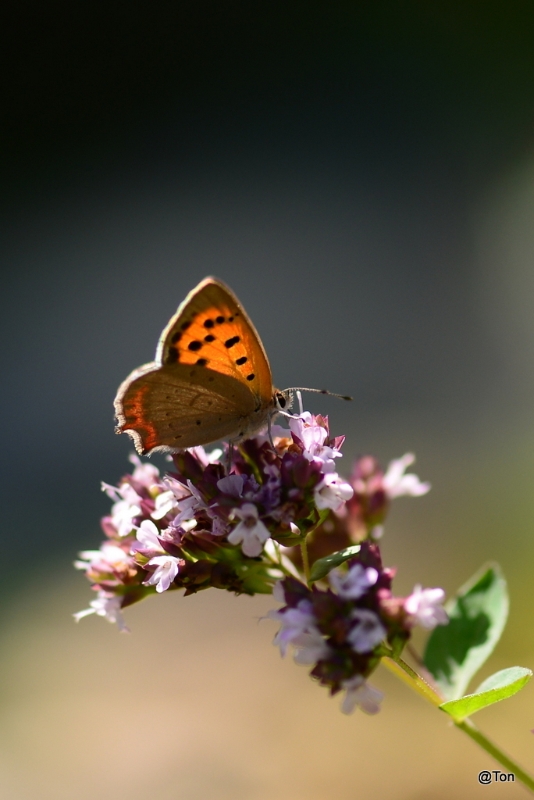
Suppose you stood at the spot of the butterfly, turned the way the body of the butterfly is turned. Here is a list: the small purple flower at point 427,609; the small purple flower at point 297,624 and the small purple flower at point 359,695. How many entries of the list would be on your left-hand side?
0

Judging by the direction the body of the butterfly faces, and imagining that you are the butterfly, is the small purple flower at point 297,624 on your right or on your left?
on your right

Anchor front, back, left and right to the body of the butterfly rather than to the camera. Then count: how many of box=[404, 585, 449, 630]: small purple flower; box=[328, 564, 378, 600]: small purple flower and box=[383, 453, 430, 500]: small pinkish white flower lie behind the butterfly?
0

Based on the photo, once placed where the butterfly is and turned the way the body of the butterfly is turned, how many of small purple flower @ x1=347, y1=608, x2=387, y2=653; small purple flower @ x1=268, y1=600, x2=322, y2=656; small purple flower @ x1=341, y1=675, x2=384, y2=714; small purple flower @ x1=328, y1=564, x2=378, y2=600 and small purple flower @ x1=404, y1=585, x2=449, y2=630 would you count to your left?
0

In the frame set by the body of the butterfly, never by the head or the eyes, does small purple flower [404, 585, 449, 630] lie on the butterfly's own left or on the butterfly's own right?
on the butterfly's own right

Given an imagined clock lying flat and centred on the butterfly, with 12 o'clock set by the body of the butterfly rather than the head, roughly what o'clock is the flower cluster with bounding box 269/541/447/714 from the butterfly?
The flower cluster is roughly at 2 o'clock from the butterfly.

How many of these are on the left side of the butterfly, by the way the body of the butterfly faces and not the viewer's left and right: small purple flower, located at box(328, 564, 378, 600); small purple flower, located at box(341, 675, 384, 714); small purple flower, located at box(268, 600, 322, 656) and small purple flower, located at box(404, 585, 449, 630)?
0

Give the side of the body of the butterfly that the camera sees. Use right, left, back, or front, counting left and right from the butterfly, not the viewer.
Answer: right

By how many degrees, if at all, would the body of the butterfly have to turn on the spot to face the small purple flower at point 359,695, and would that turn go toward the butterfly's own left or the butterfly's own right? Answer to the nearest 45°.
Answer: approximately 45° to the butterfly's own right
